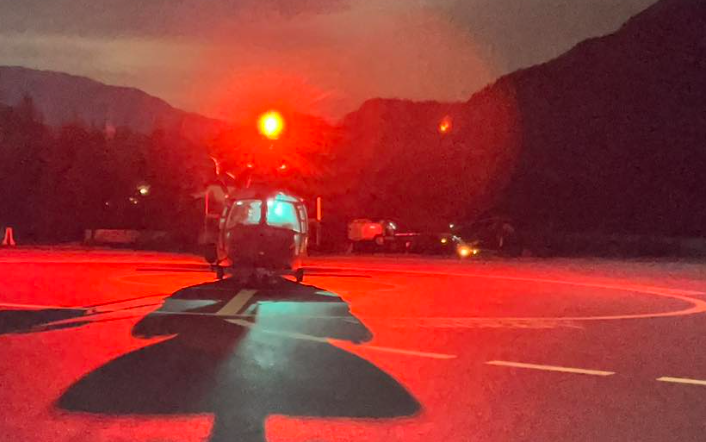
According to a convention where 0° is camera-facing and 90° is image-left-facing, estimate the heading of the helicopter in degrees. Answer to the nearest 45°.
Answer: approximately 0°
